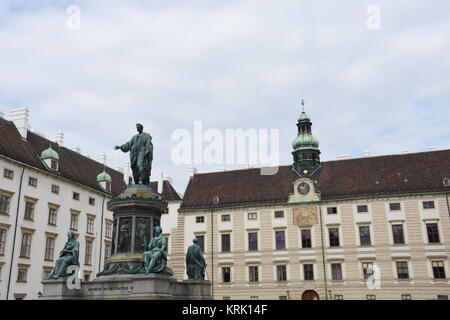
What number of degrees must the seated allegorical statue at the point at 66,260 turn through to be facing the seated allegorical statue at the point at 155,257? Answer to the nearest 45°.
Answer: approximately 90° to its left

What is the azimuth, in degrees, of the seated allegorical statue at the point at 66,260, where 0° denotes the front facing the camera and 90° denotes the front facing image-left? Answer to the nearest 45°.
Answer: approximately 45°

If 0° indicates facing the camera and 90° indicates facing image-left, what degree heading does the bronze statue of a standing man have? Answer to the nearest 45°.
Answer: approximately 45°

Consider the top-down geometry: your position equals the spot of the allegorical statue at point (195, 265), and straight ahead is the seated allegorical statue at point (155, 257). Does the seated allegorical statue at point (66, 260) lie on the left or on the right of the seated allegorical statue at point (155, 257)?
right

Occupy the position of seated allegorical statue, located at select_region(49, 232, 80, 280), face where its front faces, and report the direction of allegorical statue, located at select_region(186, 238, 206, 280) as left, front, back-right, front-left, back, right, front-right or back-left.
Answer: back-left
